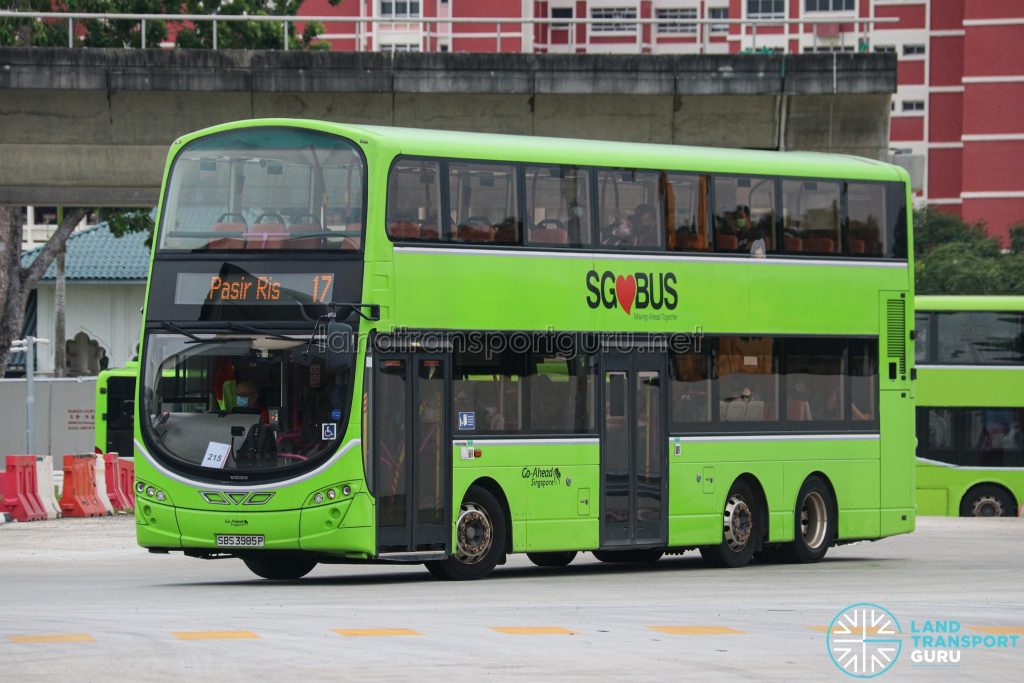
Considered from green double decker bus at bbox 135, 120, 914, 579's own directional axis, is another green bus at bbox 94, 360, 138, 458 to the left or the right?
on its right

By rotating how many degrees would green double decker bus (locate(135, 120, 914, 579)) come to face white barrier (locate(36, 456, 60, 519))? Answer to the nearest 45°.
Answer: approximately 90° to its right

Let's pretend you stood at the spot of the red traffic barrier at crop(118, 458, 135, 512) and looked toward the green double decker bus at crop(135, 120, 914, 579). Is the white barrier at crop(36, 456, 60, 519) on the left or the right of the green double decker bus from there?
right

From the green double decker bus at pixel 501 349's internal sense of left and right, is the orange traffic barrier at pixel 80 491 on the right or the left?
on its right

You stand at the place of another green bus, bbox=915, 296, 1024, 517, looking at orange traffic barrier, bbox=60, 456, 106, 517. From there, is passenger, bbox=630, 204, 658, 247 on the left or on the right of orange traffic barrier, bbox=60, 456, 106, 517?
left

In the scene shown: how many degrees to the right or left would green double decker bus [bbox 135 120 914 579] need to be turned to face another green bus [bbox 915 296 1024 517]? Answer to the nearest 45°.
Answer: approximately 180°

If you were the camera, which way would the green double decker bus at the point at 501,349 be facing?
facing the viewer and to the left of the viewer
